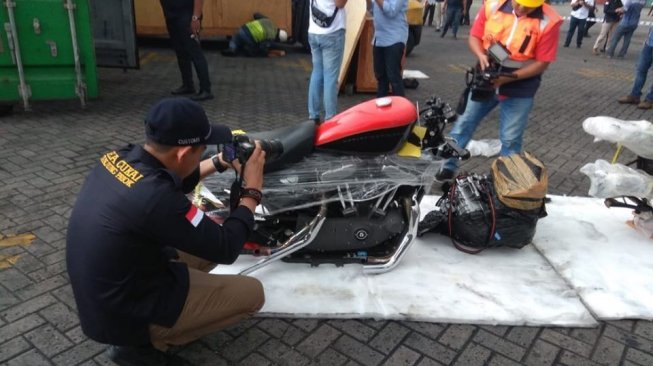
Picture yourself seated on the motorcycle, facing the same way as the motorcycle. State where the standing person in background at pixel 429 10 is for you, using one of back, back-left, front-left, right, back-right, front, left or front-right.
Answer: left

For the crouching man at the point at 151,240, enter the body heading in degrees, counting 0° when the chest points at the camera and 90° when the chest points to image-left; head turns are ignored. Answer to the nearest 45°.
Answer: approximately 225°

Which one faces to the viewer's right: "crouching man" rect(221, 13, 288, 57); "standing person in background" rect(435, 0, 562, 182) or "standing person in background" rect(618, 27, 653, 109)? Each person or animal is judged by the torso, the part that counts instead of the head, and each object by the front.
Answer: the crouching man

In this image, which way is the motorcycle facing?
to the viewer's right

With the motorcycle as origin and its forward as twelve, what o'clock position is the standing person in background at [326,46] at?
The standing person in background is roughly at 9 o'clock from the motorcycle.

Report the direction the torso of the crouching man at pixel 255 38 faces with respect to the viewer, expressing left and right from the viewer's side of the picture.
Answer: facing to the right of the viewer

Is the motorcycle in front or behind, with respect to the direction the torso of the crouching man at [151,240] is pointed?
in front

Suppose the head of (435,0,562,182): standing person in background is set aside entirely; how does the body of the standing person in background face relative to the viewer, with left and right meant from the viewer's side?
facing the viewer and to the left of the viewer

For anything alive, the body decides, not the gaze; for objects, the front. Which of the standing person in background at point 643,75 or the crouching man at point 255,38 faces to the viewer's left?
the standing person in background

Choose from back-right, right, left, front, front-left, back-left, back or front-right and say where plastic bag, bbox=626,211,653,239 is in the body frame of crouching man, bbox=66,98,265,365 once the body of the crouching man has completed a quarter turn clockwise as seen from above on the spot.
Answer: front-left

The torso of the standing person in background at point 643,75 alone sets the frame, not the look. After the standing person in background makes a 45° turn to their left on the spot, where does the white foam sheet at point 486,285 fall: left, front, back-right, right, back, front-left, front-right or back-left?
front-left

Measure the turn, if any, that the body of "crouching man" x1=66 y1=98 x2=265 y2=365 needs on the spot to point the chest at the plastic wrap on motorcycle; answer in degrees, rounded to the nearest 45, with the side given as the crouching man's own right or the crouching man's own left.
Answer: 0° — they already face it

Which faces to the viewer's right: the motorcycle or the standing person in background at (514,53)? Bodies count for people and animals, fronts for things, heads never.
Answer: the motorcycle

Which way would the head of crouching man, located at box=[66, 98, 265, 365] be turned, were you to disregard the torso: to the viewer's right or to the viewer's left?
to the viewer's right

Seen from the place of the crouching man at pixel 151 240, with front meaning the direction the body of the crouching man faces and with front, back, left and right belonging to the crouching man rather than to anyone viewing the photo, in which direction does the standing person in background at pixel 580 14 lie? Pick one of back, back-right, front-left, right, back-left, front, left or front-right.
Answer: front

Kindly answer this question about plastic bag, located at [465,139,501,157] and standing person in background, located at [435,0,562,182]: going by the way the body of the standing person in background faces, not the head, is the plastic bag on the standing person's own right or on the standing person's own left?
on the standing person's own right

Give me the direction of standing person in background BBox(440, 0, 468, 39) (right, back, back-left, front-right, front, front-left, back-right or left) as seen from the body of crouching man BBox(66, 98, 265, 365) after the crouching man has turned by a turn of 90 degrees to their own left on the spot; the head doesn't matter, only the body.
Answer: right

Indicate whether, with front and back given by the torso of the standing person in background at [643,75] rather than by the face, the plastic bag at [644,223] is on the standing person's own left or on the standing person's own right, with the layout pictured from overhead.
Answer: on the standing person's own left

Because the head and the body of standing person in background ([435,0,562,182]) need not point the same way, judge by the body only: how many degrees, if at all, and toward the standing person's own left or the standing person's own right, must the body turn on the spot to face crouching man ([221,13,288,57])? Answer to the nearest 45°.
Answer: approximately 90° to the standing person's own right
